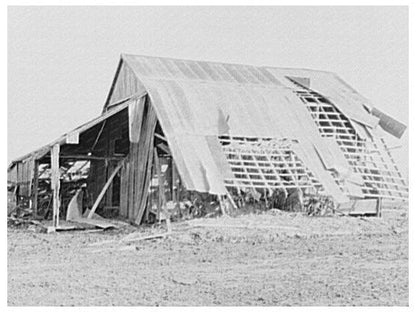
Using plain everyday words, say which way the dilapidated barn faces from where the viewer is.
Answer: facing the viewer and to the left of the viewer
